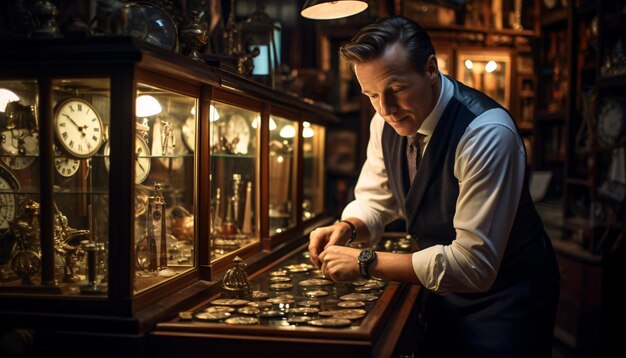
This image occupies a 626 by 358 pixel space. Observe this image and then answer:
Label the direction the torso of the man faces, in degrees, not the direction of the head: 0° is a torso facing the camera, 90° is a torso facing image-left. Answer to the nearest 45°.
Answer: approximately 45°

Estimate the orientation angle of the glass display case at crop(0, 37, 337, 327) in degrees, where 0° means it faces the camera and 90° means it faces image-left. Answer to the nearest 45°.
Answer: approximately 315°

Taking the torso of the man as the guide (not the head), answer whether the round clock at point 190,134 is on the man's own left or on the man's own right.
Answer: on the man's own right

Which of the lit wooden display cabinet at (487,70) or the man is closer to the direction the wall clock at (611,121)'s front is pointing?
the man

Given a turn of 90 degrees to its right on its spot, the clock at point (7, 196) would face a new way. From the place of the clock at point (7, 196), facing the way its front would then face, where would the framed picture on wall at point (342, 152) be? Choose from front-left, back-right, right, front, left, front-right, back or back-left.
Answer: back-right

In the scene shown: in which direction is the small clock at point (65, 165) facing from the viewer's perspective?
toward the camera

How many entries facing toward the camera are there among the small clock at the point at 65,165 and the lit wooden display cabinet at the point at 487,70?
2

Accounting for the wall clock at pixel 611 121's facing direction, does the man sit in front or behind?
in front

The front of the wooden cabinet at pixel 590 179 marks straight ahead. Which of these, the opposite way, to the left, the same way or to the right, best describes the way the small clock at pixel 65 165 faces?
to the left

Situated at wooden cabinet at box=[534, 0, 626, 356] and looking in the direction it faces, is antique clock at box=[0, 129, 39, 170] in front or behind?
in front

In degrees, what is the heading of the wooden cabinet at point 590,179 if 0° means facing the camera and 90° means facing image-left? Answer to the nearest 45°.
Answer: approximately 45°

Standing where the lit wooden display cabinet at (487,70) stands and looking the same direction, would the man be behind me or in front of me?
in front

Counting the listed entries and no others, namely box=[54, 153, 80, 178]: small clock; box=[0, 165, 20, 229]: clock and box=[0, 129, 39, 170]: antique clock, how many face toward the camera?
3

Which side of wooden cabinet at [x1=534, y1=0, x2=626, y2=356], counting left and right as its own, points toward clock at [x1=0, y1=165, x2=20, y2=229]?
front

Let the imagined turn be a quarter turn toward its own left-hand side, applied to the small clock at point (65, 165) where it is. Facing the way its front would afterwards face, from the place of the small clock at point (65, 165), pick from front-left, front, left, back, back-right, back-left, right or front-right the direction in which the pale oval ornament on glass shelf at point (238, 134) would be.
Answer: front-left

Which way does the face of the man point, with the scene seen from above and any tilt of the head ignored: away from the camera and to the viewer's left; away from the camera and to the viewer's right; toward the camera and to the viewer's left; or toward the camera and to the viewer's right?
toward the camera and to the viewer's left
